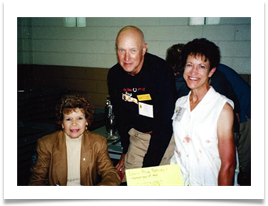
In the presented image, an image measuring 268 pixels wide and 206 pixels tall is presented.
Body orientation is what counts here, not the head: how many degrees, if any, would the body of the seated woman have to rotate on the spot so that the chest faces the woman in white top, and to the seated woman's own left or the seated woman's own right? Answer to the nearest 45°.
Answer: approximately 45° to the seated woman's own left

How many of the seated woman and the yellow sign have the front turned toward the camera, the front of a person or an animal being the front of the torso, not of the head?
2

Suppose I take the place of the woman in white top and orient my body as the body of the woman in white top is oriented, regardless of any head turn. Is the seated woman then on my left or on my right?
on my right

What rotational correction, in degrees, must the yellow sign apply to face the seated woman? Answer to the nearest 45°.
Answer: approximately 135° to its right

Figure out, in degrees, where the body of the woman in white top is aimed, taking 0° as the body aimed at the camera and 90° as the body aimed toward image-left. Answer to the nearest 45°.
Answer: approximately 45°

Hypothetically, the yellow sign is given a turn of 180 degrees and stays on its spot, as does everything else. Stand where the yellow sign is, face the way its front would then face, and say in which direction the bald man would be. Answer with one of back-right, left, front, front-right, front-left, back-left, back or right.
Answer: front
